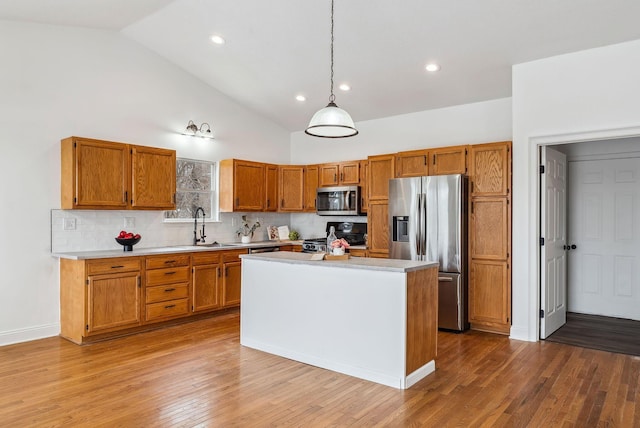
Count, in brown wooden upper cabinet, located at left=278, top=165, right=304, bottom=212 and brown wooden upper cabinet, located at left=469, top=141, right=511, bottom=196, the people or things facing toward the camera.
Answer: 2

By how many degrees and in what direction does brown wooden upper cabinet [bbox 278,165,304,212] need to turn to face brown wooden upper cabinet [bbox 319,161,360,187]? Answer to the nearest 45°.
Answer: approximately 45° to its left

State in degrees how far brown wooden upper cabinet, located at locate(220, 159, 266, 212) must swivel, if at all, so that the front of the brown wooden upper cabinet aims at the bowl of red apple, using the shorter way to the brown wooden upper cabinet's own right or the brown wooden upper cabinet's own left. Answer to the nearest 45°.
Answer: approximately 90° to the brown wooden upper cabinet's own right

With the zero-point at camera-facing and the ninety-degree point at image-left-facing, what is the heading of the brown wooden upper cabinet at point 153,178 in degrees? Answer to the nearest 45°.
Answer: approximately 315°

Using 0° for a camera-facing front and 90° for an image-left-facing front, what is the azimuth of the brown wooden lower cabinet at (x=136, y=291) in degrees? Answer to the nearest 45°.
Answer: approximately 315°
